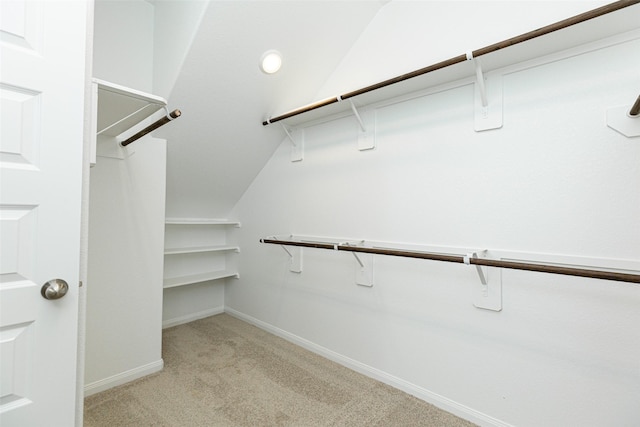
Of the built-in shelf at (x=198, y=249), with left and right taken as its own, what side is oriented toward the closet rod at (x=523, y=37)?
front

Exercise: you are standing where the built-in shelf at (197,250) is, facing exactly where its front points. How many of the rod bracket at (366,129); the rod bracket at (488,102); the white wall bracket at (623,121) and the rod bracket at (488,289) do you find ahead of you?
4

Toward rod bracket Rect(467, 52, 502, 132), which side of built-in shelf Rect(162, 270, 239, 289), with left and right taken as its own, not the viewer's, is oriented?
front

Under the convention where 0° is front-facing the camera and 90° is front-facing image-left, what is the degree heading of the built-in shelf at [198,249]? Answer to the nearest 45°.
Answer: approximately 315°

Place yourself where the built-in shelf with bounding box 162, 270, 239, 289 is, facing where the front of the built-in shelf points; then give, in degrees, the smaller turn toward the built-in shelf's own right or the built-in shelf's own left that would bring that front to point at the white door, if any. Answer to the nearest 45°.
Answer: approximately 45° to the built-in shelf's own right

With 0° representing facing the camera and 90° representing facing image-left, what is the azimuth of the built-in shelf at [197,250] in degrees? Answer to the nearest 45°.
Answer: approximately 315°

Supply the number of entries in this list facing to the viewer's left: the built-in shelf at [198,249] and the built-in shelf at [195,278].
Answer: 0

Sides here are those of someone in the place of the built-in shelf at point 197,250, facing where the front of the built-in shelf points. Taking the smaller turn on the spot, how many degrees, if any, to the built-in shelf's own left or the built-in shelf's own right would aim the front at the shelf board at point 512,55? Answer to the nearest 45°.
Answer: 0° — it already faces it

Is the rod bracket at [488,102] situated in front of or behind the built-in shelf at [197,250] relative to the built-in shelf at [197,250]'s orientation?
in front

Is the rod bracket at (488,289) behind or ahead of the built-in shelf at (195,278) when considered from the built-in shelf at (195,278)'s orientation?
ahead

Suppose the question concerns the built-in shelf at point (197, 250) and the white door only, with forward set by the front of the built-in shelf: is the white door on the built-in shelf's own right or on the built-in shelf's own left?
on the built-in shelf's own right

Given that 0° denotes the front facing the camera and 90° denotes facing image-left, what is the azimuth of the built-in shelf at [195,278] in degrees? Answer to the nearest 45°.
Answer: approximately 315°
